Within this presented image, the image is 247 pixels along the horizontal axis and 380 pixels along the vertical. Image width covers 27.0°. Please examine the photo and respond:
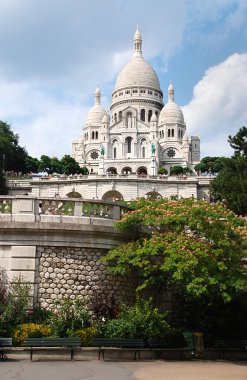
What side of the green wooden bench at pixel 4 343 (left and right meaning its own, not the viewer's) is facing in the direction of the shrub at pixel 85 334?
left

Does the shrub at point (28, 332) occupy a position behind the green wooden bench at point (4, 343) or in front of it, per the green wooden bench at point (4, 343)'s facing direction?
behind

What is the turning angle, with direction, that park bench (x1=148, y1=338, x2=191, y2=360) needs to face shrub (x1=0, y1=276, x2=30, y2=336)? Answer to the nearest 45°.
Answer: approximately 90° to its right

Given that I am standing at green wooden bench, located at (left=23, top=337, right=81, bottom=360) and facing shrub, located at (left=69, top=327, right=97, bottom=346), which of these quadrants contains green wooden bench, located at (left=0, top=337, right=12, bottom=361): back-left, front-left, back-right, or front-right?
back-left

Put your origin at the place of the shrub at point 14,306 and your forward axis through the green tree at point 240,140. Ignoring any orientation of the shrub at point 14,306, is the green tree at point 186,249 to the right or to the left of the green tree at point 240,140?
right

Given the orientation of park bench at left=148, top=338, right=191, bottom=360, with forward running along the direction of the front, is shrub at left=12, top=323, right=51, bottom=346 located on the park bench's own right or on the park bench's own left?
on the park bench's own right

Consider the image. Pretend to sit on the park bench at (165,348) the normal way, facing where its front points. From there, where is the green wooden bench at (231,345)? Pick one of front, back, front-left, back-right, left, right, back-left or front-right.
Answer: back-left

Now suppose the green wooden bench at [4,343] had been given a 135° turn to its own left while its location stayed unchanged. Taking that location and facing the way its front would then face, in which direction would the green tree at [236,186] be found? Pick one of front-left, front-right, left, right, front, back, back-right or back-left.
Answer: front

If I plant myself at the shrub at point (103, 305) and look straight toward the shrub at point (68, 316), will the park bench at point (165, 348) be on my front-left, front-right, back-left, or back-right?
back-left

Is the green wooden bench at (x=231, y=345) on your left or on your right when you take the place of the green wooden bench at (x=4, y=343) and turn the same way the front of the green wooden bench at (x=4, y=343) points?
on your left

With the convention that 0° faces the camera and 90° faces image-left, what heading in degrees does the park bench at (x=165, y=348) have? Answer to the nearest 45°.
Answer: approximately 0°
